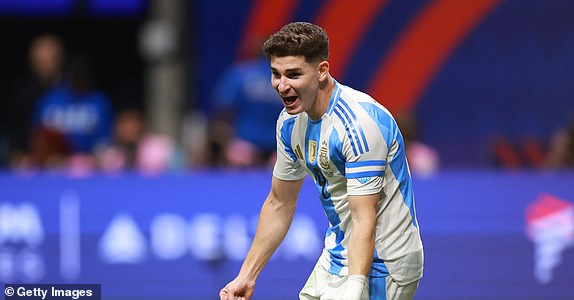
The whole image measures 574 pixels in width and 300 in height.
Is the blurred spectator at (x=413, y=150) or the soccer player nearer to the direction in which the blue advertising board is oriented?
the soccer player

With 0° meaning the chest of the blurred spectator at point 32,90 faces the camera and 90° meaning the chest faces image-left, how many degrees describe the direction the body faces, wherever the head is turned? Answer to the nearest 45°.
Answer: approximately 0°

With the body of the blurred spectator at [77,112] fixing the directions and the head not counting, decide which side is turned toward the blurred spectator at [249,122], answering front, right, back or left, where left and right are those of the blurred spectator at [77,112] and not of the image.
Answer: left

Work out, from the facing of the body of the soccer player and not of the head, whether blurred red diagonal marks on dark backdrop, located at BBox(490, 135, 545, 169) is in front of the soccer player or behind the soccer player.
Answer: behind

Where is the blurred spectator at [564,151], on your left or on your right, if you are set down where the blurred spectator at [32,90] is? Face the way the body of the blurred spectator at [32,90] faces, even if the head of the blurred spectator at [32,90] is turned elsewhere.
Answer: on your left
